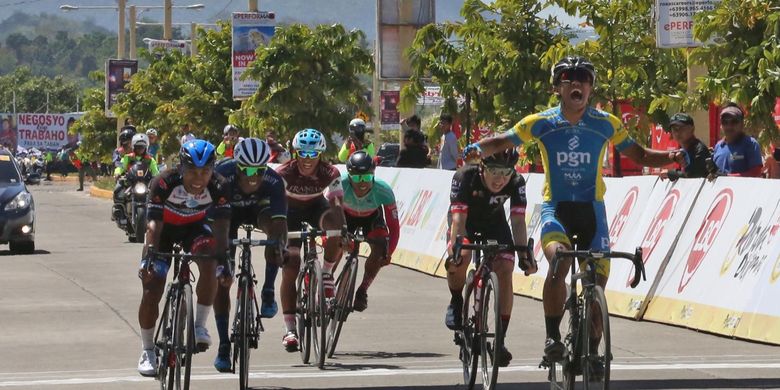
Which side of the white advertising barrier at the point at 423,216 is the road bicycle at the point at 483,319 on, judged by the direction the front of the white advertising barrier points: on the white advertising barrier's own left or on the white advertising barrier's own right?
on the white advertising barrier's own left

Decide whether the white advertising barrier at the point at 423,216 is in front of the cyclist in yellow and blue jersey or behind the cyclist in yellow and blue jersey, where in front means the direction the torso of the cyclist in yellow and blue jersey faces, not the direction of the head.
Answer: behind

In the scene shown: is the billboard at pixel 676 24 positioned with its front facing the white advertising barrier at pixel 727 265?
yes

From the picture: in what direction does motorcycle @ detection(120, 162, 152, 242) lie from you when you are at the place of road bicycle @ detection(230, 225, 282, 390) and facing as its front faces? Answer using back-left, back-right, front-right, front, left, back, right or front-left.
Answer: back

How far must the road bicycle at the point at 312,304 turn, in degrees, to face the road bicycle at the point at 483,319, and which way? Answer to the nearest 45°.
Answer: approximately 45° to its left

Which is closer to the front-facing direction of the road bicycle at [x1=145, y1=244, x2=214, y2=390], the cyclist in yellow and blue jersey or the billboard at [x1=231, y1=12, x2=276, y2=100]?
the cyclist in yellow and blue jersey

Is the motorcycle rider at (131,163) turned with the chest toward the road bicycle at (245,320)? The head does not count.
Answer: yes
